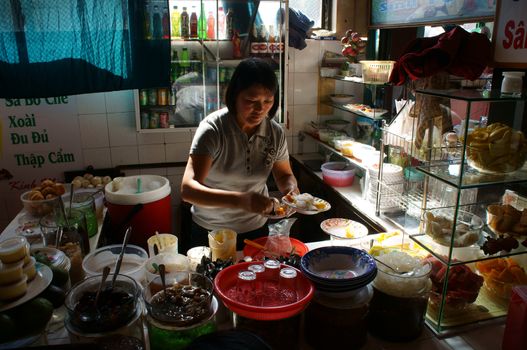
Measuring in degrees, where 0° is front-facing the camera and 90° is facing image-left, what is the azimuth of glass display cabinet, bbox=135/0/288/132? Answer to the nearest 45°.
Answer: approximately 0°

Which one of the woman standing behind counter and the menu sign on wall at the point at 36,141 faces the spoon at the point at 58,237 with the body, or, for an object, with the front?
the menu sign on wall

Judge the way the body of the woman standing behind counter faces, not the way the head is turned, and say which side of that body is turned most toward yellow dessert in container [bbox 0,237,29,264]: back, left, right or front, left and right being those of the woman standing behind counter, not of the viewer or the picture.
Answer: right

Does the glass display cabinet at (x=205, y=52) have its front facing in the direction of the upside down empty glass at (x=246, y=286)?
yes

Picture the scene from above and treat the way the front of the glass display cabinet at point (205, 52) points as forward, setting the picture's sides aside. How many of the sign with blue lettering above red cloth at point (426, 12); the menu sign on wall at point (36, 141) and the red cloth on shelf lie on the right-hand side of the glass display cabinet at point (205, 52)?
1

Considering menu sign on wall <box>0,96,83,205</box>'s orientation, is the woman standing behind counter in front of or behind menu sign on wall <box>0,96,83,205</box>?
in front

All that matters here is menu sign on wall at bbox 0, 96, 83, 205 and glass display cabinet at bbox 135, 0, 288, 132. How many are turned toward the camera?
2

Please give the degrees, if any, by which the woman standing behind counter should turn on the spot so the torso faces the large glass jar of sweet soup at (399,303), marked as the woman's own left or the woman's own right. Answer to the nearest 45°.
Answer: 0° — they already face it

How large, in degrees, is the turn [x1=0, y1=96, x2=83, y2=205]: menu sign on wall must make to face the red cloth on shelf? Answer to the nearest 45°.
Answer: approximately 45° to its left

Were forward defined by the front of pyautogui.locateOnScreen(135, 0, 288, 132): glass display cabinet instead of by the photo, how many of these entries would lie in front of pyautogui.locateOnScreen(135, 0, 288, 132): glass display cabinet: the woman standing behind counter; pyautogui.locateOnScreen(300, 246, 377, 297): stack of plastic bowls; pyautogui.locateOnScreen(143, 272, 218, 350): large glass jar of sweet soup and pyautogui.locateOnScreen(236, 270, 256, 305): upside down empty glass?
4

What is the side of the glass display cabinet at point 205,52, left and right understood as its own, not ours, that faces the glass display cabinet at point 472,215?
front
